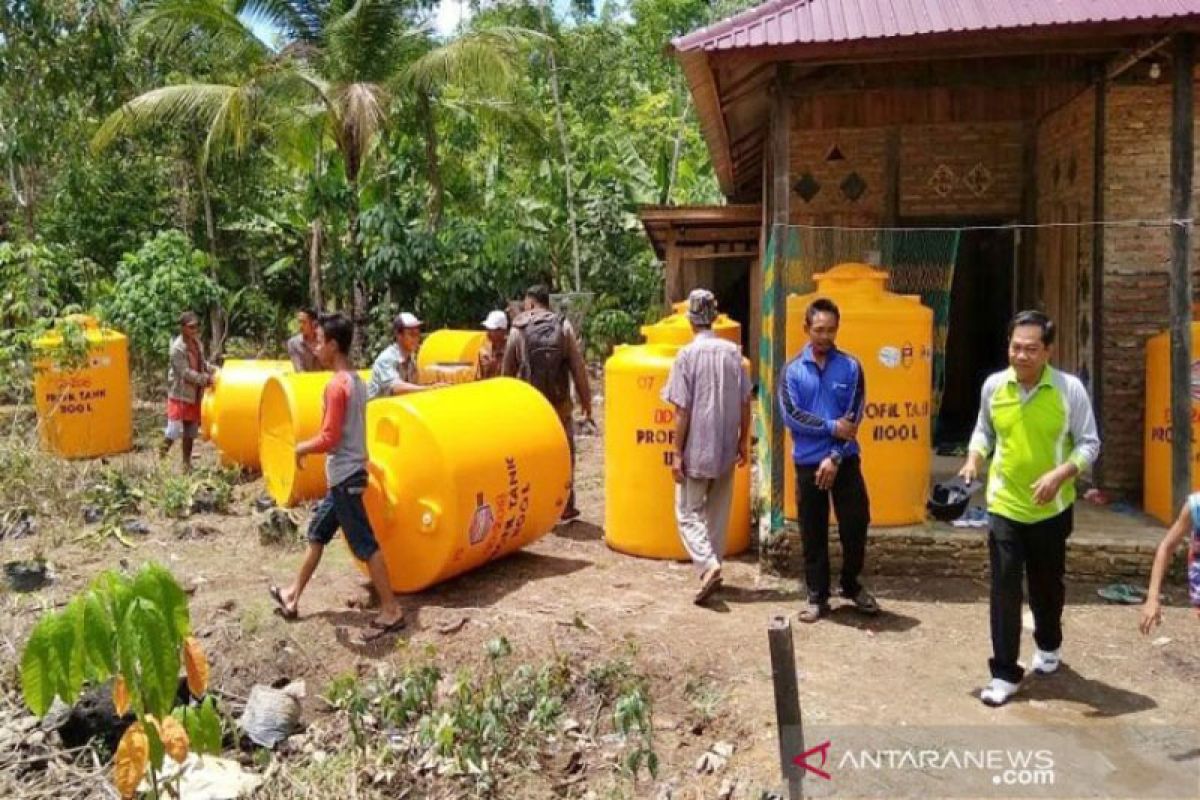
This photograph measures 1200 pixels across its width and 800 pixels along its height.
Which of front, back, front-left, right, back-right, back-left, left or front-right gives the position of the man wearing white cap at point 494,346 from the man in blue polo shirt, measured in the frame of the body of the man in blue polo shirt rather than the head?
back-right

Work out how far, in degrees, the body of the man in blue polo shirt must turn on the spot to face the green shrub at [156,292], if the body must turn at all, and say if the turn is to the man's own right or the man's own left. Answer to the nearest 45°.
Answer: approximately 135° to the man's own right

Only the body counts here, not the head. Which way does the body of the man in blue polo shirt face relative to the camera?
toward the camera

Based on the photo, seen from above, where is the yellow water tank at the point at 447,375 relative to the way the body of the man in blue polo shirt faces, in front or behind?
behind

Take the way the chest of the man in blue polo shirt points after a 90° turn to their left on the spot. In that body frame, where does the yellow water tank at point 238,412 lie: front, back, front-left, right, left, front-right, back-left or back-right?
back-left

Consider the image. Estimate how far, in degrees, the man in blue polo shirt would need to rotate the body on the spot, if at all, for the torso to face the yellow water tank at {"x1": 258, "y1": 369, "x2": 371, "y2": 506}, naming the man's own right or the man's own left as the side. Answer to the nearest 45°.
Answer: approximately 135° to the man's own right

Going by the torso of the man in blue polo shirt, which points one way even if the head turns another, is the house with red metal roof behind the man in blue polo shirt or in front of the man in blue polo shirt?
behind

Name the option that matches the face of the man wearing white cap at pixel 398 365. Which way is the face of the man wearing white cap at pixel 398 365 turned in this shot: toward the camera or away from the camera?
toward the camera

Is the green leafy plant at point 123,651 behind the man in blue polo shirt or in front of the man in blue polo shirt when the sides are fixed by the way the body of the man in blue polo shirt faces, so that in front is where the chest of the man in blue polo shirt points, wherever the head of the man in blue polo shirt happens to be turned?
in front

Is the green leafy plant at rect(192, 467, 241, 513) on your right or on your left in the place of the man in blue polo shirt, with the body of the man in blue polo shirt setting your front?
on your right

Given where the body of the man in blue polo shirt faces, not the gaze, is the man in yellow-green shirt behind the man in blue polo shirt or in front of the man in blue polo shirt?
in front

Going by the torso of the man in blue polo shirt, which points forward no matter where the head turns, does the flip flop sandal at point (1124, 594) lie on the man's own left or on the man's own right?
on the man's own left

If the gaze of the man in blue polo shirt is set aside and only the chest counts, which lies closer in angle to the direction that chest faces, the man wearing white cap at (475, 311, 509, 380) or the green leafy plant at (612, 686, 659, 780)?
the green leafy plant

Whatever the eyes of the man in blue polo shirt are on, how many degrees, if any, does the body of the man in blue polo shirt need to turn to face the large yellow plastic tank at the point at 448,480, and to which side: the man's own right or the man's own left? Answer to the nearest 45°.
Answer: approximately 90° to the man's own right

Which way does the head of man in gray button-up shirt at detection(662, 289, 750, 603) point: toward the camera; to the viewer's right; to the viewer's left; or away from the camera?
away from the camera
